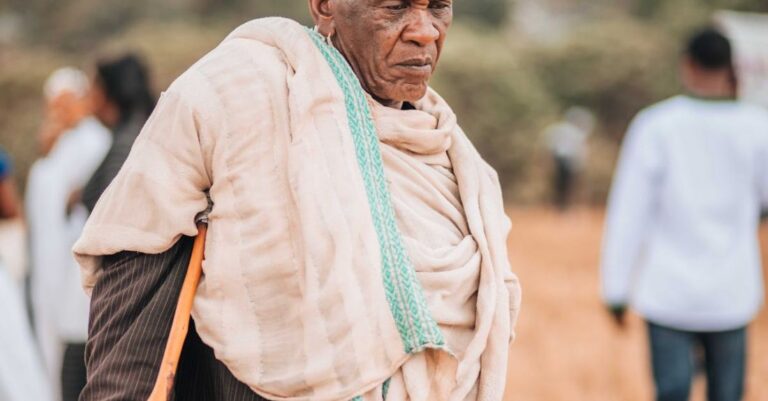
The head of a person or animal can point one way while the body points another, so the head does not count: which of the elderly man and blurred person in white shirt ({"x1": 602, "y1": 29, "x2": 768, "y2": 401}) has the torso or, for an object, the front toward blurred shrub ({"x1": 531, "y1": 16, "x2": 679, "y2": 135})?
the blurred person in white shirt

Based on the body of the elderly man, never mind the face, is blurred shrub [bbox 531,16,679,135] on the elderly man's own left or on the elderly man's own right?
on the elderly man's own left

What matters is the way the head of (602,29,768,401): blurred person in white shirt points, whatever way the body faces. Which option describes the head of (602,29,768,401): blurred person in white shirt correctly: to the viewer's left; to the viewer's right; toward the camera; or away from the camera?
away from the camera

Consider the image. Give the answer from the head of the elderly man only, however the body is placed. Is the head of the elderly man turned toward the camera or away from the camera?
toward the camera

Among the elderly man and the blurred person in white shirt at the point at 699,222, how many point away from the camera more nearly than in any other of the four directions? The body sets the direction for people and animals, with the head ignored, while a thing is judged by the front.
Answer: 1

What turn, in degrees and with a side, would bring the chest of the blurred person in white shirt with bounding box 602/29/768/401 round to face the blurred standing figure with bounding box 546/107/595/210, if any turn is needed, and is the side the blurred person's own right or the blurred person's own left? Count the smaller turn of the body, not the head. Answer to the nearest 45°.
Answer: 0° — they already face them

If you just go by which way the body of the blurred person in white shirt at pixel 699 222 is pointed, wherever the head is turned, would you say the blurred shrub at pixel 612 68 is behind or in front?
in front

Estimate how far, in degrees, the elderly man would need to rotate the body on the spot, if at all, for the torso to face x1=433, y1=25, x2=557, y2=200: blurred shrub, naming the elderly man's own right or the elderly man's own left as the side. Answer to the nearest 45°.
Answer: approximately 135° to the elderly man's own left

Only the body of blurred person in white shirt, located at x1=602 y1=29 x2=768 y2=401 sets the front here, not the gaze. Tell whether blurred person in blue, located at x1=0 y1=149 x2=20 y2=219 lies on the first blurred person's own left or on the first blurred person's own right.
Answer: on the first blurred person's own left

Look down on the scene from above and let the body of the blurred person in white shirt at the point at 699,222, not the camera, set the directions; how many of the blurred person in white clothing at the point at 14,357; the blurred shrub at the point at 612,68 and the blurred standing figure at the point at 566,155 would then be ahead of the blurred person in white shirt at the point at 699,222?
2

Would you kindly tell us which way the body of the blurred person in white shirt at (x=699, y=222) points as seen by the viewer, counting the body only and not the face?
away from the camera

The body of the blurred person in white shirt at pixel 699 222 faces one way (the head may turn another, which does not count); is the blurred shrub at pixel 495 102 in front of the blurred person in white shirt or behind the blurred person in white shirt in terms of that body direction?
in front

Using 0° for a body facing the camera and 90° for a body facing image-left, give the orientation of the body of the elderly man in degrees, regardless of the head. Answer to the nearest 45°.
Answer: approximately 315°

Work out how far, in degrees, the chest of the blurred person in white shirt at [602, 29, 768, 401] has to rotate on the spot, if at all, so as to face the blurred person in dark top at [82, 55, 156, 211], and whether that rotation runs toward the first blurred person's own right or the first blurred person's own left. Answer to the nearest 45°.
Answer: approximately 90° to the first blurred person's own left
